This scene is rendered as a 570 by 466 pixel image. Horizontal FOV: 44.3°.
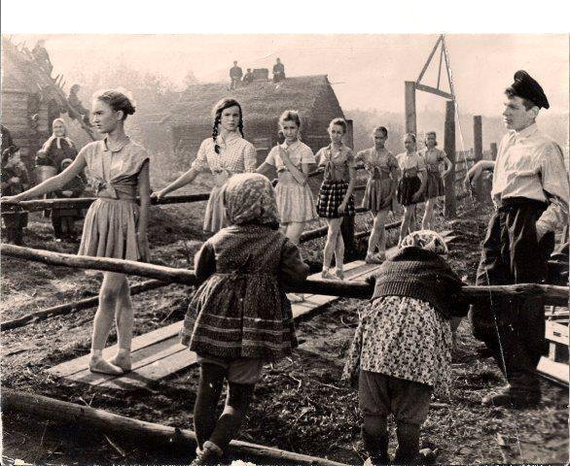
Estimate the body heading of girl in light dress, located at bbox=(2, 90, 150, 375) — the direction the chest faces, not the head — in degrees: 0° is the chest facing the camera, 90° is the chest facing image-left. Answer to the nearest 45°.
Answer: approximately 45°

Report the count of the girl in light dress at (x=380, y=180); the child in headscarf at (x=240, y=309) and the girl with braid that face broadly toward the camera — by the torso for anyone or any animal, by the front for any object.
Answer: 2

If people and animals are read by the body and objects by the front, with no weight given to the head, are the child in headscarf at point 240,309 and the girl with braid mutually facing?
yes

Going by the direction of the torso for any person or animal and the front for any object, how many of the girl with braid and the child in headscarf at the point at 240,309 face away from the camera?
1

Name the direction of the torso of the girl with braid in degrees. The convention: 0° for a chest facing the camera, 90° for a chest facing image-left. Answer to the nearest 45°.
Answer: approximately 0°

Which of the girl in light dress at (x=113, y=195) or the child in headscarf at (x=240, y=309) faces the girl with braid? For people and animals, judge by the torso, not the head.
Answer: the child in headscarf

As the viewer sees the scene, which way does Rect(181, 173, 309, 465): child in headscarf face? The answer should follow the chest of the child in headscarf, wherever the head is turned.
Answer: away from the camera

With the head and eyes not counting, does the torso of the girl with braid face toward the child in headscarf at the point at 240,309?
yes

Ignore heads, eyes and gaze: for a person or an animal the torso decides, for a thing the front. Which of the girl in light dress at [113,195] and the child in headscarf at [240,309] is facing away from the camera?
the child in headscarf

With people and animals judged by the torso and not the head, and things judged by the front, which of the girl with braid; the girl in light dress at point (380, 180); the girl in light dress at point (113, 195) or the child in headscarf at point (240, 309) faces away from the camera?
the child in headscarf
